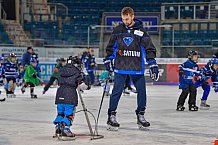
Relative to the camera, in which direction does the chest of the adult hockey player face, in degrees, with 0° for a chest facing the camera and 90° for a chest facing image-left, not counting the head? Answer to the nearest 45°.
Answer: approximately 0°

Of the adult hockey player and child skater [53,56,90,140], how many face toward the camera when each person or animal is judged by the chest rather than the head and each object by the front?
1

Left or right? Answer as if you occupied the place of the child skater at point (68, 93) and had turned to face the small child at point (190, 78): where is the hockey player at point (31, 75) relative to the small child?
left

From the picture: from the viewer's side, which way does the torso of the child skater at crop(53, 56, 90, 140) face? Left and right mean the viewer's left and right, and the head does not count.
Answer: facing away from the viewer and to the right of the viewer

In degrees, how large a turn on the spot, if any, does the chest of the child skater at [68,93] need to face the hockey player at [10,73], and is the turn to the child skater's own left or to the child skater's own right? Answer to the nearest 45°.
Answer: approximately 45° to the child skater's own left
